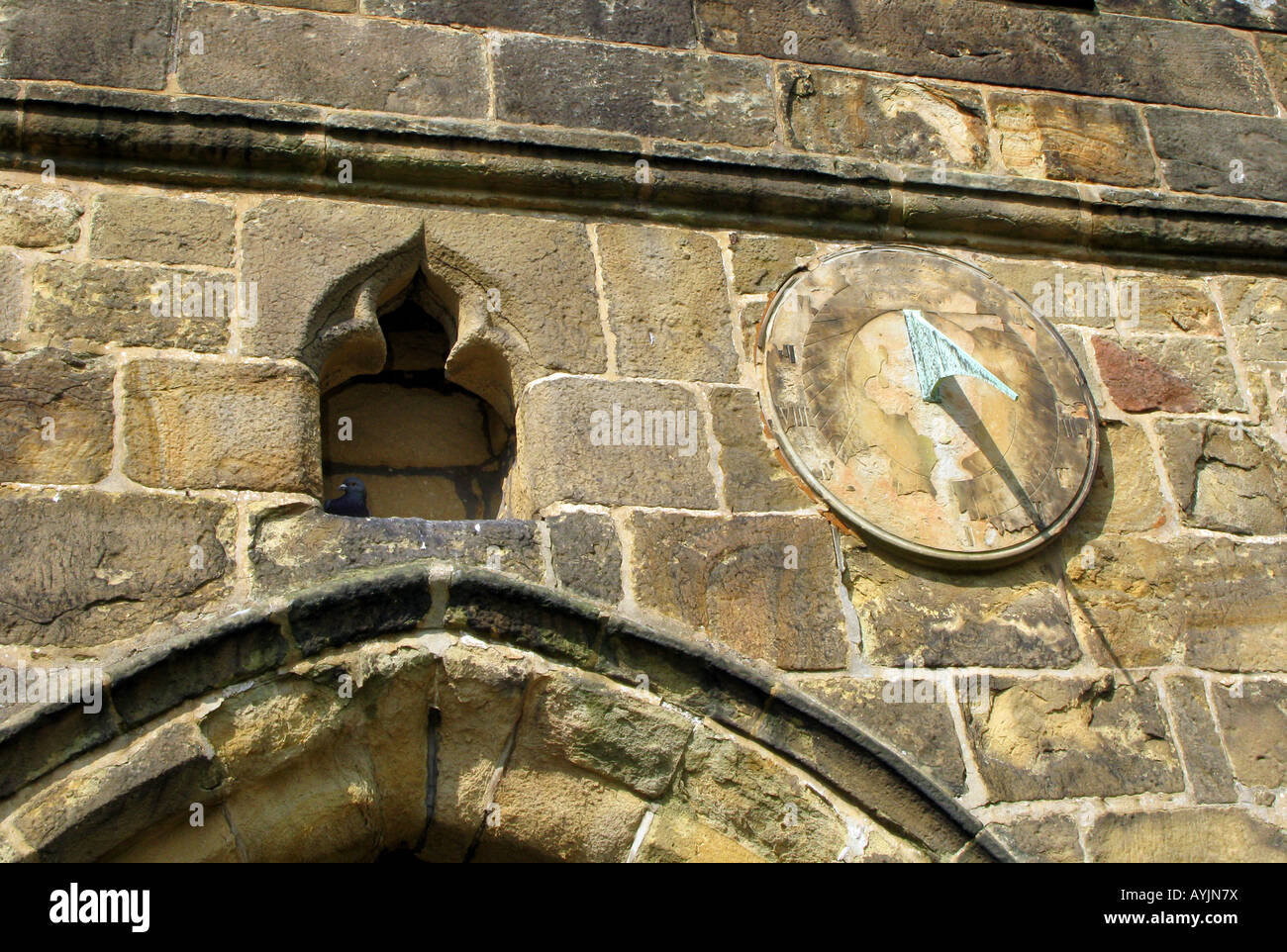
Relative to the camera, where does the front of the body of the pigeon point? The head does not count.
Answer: to the viewer's right
